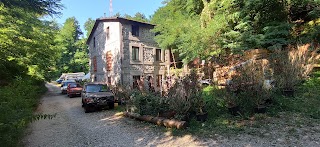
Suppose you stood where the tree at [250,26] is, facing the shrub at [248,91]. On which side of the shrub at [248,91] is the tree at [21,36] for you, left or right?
right

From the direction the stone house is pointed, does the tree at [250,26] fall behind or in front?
in front

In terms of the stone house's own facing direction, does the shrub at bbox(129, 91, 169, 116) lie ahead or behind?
ahead

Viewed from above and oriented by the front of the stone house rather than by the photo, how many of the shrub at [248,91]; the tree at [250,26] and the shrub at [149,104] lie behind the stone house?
0

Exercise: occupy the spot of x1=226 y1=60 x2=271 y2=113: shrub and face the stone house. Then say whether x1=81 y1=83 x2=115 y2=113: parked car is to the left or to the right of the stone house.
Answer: left

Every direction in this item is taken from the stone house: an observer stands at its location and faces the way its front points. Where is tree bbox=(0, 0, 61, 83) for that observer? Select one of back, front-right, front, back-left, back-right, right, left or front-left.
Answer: right

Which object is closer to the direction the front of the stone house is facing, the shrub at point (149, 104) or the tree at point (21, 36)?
the shrub

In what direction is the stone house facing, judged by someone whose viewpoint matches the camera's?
facing the viewer and to the right of the viewer

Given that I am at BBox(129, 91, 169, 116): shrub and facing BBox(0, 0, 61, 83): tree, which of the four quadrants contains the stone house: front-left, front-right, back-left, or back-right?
front-right
